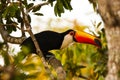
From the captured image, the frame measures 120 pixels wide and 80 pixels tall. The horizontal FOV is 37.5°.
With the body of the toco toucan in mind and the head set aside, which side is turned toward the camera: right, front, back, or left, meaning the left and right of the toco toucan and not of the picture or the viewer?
right
